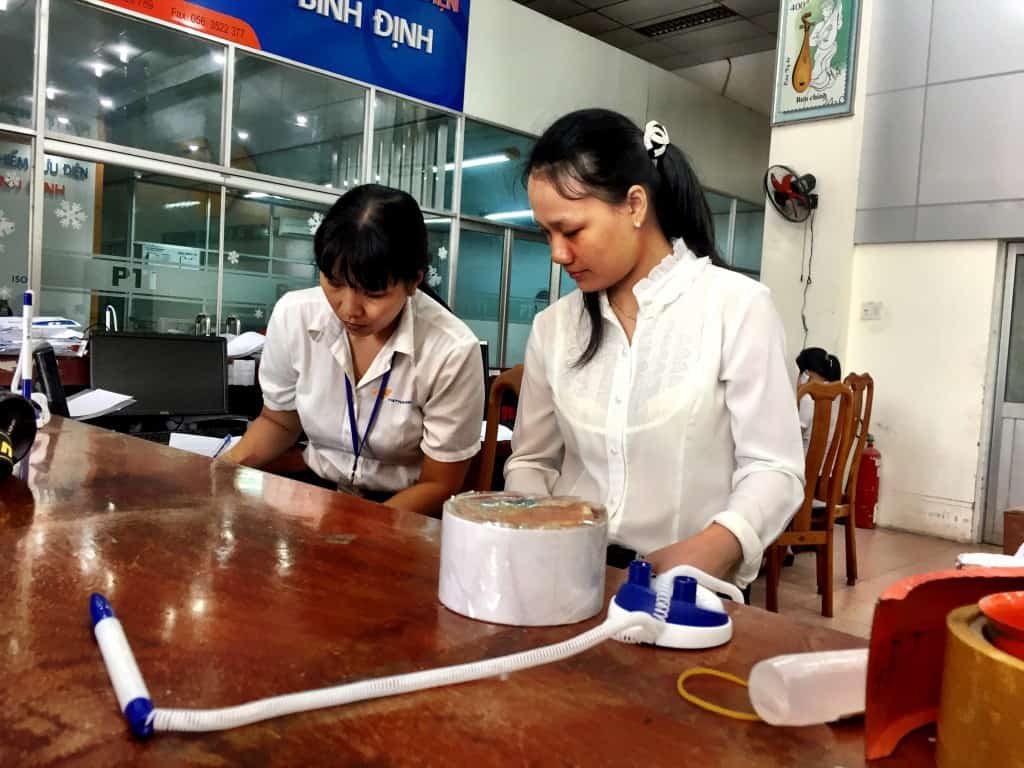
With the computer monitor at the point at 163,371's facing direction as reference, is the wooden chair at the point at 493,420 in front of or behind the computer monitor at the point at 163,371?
in front

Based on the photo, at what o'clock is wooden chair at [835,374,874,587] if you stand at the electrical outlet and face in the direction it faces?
The wooden chair is roughly at 12 o'clock from the electrical outlet.

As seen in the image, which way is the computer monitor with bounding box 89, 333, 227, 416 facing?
toward the camera

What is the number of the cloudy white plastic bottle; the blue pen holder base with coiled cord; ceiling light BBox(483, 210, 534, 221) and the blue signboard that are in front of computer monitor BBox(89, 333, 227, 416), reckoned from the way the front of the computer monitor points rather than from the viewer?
2

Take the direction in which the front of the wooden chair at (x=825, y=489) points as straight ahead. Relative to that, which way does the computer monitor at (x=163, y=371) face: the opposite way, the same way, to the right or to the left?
the opposite way

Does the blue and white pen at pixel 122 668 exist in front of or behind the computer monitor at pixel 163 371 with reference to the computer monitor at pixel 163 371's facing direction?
in front

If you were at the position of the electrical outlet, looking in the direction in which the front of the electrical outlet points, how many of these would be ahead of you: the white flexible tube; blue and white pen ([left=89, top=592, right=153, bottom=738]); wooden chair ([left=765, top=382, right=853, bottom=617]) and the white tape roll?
4

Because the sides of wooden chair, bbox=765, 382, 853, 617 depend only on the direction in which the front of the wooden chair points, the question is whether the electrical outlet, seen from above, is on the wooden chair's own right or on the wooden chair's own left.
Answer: on the wooden chair's own right

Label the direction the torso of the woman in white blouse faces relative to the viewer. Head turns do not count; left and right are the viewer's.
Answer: facing the viewer and to the left of the viewer

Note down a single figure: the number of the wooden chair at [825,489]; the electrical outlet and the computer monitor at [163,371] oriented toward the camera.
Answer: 2

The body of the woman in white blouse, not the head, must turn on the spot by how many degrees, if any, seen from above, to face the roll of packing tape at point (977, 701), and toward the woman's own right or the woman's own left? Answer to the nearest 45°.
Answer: approximately 45° to the woman's own left

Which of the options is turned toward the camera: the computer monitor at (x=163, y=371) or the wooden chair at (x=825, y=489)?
the computer monitor

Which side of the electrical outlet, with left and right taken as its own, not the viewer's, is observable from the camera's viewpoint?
front

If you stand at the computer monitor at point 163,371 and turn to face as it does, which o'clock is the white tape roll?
The white tape roll is roughly at 12 o'clock from the computer monitor.

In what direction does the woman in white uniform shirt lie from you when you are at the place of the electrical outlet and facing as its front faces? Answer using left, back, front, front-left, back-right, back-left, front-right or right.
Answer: front
